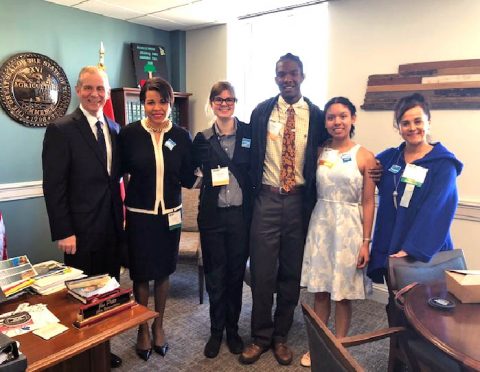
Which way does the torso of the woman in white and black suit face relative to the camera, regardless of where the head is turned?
toward the camera

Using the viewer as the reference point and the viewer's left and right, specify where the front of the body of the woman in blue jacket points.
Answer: facing the viewer and to the left of the viewer

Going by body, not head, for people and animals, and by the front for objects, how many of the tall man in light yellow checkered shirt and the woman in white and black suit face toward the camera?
2

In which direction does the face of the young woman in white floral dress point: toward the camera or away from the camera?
toward the camera

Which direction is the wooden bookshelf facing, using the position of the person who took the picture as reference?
facing the viewer and to the right of the viewer

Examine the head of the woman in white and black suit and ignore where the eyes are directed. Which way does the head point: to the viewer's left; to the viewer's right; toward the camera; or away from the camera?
toward the camera

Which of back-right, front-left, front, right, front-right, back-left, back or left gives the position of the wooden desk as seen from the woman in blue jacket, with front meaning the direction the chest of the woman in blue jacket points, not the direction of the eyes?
front

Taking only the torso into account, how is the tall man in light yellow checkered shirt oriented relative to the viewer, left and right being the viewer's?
facing the viewer

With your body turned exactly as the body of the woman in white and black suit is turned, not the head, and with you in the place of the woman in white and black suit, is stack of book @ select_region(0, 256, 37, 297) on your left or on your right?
on your right

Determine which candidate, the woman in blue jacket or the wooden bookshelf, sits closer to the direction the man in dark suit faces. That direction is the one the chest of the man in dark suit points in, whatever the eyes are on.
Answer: the woman in blue jacket

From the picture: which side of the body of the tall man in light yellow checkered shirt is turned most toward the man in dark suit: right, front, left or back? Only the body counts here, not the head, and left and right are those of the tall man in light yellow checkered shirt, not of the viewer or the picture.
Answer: right

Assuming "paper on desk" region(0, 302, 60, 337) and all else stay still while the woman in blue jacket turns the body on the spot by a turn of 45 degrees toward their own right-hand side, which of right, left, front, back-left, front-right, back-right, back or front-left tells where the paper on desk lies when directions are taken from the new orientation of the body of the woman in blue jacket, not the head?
front-left

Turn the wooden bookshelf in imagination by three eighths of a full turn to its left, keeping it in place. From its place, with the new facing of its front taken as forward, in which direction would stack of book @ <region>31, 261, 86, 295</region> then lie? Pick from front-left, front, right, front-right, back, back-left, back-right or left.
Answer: back

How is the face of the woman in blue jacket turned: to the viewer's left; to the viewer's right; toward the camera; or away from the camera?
toward the camera

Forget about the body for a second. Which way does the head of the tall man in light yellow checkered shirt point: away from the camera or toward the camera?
toward the camera

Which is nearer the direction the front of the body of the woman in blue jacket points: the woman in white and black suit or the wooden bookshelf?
the woman in white and black suit

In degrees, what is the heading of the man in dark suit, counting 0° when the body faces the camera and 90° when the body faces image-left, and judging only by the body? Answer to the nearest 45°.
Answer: approximately 315°
